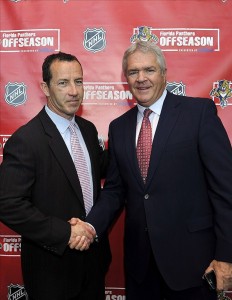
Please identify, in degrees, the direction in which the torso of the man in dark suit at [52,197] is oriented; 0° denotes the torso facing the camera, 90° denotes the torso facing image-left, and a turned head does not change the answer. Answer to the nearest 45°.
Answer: approximately 315°

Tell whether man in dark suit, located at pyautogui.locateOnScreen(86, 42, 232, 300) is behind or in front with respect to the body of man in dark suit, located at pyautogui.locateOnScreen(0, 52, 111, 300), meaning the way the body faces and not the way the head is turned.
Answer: in front
